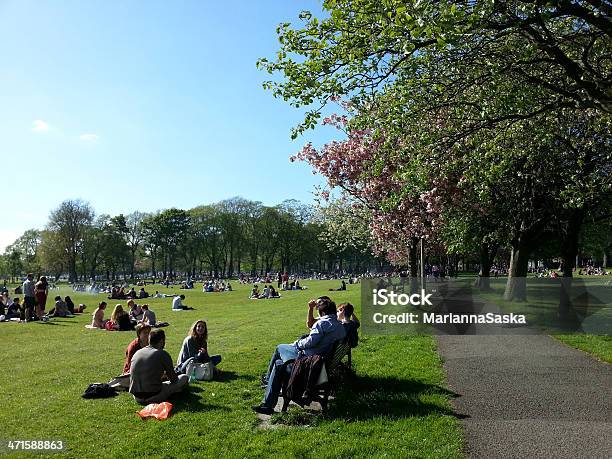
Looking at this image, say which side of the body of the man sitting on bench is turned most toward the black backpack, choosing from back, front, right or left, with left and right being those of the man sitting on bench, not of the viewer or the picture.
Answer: front

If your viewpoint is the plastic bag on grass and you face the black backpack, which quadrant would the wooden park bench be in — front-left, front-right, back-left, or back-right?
back-right

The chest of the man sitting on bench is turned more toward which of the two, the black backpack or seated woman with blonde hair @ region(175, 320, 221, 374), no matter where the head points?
the black backpack

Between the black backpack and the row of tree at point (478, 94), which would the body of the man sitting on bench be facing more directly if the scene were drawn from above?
the black backpack

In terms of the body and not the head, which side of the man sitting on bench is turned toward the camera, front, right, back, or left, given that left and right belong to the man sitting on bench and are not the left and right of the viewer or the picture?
left

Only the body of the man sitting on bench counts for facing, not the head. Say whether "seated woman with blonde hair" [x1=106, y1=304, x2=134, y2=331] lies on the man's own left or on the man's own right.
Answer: on the man's own right

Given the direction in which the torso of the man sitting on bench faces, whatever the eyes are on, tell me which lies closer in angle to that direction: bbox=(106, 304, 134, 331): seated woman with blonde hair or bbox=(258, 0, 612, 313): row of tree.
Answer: the seated woman with blonde hair

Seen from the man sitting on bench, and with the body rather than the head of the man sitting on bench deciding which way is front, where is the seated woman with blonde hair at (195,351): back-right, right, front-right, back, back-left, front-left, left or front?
front-right

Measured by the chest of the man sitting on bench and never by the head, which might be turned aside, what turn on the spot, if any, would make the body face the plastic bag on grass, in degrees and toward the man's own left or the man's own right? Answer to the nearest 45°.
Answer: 0° — they already face it

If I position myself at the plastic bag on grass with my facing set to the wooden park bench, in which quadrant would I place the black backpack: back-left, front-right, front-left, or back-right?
back-left

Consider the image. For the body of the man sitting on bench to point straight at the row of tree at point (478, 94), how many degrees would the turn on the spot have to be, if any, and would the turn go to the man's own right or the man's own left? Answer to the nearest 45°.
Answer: approximately 135° to the man's own right

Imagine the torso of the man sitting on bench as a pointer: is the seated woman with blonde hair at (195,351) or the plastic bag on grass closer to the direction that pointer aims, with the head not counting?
the plastic bag on grass

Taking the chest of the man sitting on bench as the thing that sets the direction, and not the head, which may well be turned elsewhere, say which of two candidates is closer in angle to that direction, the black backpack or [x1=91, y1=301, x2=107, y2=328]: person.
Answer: the black backpack
